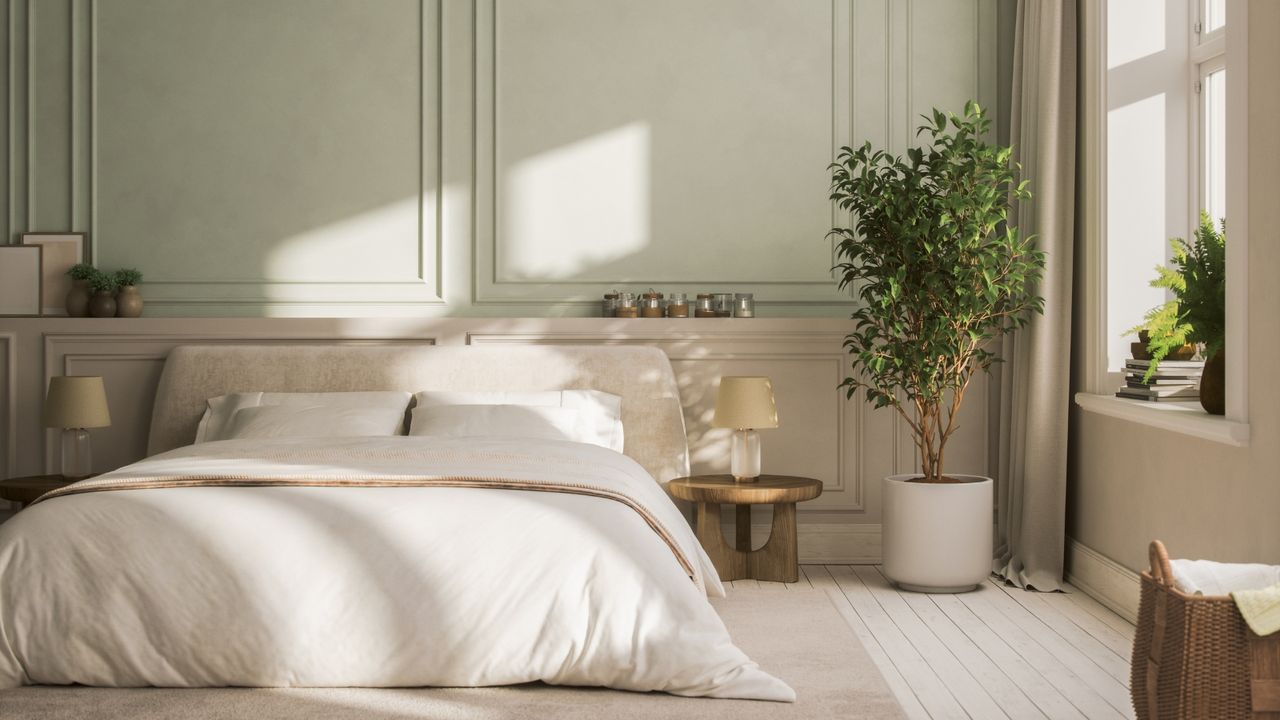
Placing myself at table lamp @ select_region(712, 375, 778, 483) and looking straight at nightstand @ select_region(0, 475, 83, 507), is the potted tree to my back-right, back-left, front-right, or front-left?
back-left

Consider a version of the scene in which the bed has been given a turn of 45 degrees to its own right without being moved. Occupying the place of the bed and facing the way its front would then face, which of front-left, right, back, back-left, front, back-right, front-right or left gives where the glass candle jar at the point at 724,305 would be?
back

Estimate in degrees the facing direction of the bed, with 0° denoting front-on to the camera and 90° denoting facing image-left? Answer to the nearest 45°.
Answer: approximately 0°

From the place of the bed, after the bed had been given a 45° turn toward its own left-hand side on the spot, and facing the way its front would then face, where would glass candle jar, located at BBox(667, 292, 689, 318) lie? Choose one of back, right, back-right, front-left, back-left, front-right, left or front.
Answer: left

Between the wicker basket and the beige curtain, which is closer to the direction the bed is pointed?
the wicker basket

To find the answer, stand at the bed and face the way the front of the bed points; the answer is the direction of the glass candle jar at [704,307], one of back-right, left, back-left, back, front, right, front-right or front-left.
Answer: back-left

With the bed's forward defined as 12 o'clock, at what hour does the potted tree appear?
The potted tree is roughly at 8 o'clock from the bed.

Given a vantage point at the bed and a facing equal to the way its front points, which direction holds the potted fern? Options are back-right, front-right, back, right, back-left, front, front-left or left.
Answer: left
